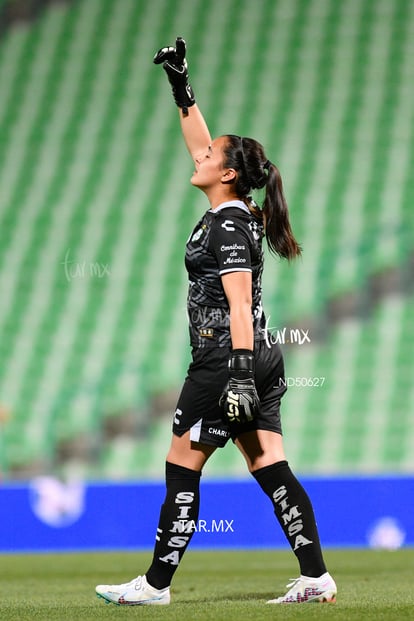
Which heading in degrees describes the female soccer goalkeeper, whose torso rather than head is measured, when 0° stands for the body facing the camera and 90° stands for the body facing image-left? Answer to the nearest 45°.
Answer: approximately 90°

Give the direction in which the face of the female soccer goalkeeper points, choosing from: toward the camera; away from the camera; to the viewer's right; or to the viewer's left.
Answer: to the viewer's left
